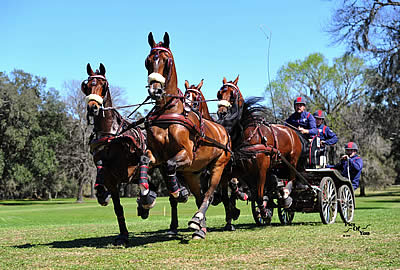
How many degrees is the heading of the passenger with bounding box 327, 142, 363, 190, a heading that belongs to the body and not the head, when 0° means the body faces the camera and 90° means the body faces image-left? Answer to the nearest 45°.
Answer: approximately 45°

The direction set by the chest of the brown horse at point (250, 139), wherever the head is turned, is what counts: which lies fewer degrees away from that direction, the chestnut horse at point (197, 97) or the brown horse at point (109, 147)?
the brown horse

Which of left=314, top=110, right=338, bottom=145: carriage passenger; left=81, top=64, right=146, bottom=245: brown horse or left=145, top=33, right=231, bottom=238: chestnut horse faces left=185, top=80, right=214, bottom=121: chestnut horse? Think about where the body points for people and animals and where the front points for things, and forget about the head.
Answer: the carriage passenger

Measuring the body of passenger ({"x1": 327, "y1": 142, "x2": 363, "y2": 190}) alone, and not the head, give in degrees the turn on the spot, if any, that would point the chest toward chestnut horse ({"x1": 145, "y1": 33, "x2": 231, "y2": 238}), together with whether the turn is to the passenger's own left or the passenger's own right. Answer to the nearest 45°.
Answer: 0° — they already face it

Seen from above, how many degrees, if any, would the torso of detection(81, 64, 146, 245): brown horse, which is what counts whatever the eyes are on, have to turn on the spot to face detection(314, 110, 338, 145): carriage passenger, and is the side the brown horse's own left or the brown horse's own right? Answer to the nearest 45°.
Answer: approximately 180°

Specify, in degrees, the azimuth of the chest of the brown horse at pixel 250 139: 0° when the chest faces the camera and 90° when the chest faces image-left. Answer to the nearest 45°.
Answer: approximately 45°

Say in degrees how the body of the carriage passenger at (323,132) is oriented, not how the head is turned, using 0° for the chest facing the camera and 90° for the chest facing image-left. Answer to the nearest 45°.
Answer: approximately 45°

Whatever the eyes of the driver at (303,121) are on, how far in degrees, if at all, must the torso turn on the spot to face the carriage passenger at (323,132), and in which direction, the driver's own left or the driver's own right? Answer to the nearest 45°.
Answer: approximately 180°

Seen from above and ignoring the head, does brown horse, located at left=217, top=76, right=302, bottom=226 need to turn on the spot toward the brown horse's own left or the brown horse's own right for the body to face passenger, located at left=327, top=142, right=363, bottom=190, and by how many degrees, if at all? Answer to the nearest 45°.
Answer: approximately 180°

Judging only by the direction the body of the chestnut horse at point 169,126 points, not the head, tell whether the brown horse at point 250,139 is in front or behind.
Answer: behind
